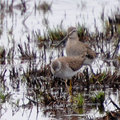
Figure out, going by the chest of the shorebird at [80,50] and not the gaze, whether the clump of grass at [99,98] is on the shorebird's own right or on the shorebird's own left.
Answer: on the shorebird's own left

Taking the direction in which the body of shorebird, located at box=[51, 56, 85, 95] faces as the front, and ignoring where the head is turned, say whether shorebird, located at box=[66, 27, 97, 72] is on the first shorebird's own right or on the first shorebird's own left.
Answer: on the first shorebird's own right

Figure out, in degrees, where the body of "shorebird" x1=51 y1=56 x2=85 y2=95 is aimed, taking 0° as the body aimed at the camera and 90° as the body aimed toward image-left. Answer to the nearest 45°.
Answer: approximately 90°

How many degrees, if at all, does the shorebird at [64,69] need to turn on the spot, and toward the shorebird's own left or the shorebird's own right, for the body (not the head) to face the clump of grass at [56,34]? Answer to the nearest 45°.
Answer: approximately 90° to the shorebird's own right

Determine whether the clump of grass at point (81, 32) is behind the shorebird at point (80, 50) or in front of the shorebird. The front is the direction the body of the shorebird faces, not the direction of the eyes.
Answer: behind

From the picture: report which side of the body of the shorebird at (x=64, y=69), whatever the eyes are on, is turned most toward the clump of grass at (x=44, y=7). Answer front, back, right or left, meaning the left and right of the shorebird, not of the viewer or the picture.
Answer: right
